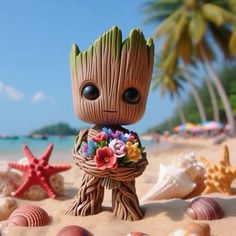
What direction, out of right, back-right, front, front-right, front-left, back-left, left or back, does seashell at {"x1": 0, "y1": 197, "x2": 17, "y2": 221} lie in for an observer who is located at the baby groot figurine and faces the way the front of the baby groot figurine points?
back-right

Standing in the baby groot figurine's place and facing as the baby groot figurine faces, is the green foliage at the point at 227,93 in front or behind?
behind

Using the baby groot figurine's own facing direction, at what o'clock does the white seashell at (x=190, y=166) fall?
The white seashell is roughly at 7 o'clock from the baby groot figurine.

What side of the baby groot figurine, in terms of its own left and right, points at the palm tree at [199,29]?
back
